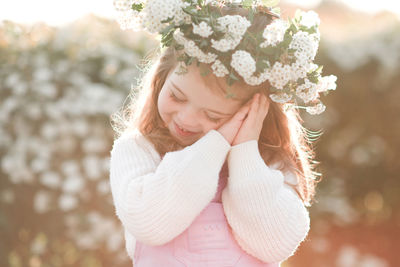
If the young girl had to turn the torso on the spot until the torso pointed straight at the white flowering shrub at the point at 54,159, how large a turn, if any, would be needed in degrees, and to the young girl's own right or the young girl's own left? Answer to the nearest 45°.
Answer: approximately 135° to the young girl's own right

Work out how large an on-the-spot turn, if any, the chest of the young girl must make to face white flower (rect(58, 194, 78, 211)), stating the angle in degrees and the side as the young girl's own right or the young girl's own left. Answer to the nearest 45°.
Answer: approximately 135° to the young girl's own right

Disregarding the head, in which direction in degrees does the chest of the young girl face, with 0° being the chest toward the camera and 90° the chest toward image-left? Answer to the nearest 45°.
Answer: approximately 0°
